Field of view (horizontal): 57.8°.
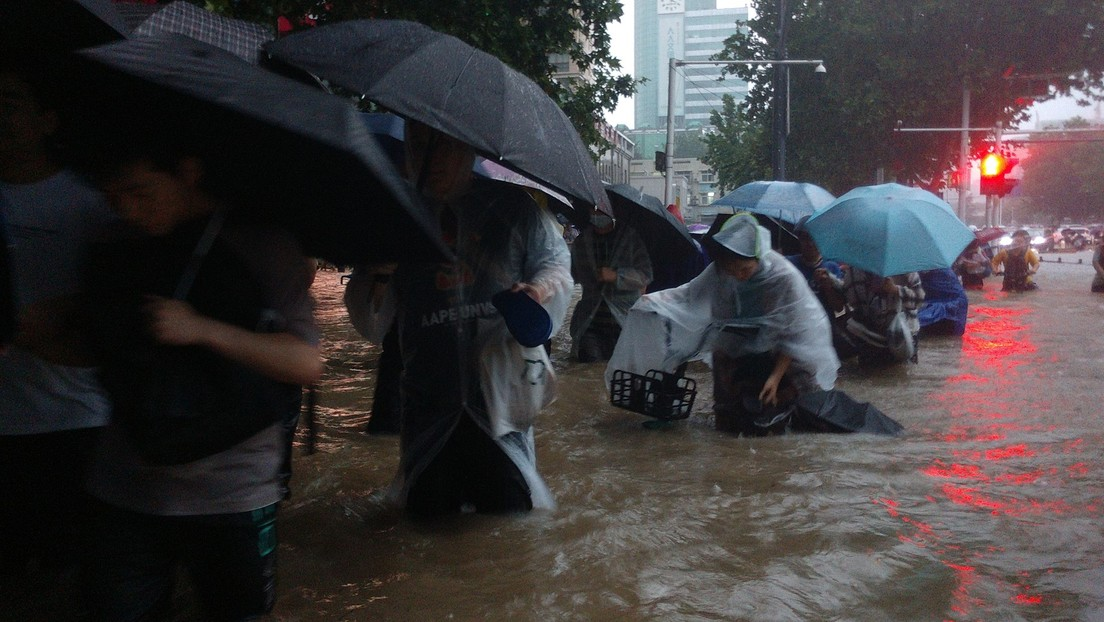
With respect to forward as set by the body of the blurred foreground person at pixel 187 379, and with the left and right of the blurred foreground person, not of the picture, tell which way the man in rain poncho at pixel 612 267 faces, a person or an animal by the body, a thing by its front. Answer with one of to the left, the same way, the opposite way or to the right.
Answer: the same way

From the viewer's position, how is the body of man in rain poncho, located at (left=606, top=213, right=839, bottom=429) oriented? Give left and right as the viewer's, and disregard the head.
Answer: facing the viewer and to the left of the viewer

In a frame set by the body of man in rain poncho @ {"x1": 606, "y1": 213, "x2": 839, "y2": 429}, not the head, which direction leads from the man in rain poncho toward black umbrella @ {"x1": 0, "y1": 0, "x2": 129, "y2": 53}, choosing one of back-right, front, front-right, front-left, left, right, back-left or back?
front

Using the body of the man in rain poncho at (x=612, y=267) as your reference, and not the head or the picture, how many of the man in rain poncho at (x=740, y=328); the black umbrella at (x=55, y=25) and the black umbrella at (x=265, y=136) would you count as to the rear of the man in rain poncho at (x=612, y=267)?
0

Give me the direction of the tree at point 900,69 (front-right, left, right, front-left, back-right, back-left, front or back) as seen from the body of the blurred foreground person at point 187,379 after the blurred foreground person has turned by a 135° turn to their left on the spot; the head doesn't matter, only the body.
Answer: front-left

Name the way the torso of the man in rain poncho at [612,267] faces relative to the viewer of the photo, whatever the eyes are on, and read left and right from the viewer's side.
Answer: facing the viewer

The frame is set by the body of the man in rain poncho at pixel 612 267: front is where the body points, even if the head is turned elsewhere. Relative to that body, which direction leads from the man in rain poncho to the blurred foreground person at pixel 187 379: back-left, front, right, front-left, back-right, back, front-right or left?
front

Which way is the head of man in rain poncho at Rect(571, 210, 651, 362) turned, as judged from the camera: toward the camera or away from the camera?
toward the camera

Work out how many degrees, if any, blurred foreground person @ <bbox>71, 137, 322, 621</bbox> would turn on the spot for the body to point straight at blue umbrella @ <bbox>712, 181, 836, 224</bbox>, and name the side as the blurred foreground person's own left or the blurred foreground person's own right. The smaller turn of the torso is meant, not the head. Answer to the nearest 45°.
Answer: approximately 180°

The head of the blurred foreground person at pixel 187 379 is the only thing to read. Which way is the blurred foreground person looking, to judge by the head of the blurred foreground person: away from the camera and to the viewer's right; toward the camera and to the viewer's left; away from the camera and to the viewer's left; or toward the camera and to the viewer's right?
toward the camera and to the viewer's left

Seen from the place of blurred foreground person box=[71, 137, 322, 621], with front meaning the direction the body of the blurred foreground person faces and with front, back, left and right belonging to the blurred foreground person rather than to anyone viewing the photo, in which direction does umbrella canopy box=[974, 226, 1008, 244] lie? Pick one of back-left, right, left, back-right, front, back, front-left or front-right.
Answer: back

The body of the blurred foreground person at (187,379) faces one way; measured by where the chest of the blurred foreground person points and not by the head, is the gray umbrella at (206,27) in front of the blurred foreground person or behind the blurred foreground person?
behind
